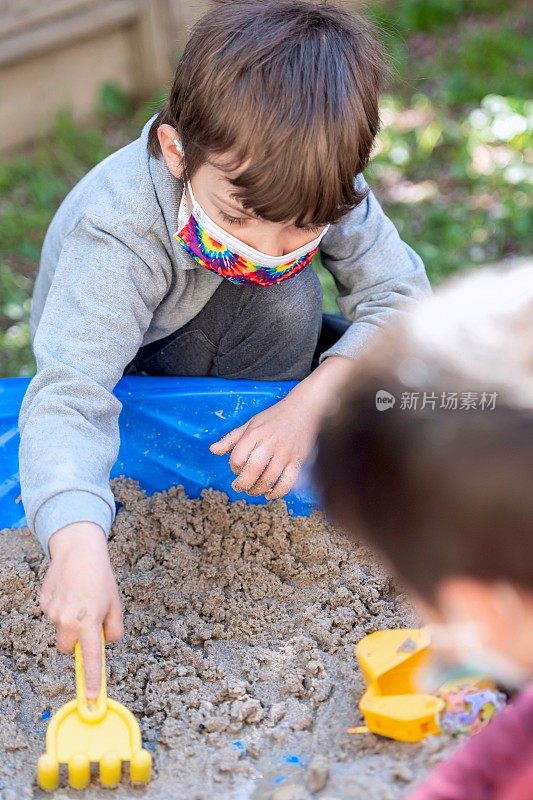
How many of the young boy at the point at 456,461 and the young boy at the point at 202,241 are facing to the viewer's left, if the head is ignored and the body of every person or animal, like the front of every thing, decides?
1

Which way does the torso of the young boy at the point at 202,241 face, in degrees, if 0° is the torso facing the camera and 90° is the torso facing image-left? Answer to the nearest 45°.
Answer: approximately 315°

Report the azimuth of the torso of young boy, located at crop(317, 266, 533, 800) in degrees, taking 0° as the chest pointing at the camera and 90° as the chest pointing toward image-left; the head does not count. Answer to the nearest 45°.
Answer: approximately 90°
